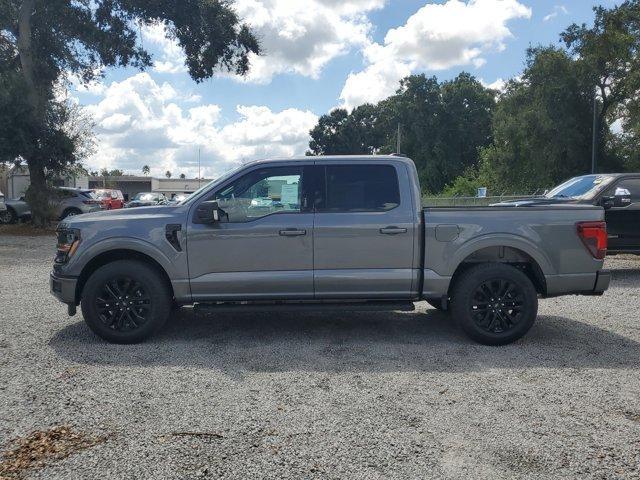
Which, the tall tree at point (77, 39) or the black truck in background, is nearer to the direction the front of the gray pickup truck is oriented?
the tall tree

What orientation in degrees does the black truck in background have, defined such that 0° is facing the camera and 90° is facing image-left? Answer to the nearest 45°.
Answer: approximately 45°

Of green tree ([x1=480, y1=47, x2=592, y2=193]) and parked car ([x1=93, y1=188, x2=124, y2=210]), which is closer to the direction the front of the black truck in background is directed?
the parked car

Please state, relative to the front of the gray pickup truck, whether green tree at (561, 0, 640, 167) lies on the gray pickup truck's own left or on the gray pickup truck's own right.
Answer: on the gray pickup truck's own right

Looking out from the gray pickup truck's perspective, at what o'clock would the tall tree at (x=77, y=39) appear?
The tall tree is roughly at 2 o'clock from the gray pickup truck.

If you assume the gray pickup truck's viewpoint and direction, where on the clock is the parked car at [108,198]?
The parked car is roughly at 2 o'clock from the gray pickup truck.

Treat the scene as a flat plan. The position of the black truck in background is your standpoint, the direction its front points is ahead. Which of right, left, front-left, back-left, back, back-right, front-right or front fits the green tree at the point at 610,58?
back-right

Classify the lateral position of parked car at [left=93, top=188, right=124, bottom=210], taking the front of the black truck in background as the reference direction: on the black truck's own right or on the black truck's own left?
on the black truck's own right

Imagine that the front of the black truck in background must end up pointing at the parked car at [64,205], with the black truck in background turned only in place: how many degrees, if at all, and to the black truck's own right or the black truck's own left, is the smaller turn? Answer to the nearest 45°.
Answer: approximately 45° to the black truck's own right

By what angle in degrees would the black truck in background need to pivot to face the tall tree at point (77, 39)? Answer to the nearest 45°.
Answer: approximately 45° to its right

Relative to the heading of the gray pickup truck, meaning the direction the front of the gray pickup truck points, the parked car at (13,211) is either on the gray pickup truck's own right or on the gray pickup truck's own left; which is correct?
on the gray pickup truck's own right

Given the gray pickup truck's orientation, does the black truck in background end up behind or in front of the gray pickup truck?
behind

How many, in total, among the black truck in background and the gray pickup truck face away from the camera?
0

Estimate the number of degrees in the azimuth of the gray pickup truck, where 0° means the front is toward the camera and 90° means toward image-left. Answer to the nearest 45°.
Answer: approximately 90°
